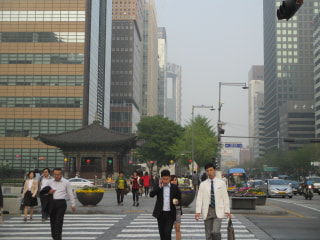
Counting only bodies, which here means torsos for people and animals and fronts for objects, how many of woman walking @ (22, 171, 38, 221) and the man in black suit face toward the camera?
2

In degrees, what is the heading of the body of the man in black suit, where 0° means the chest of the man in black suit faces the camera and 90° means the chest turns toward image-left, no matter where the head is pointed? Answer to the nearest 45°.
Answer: approximately 0°

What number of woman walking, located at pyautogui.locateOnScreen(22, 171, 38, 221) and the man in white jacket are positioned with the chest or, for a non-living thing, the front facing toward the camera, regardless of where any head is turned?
2

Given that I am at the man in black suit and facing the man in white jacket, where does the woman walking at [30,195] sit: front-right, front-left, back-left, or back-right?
back-left

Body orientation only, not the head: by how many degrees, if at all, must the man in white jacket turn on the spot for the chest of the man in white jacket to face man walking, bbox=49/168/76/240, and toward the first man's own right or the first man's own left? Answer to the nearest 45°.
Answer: approximately 90° to the first man's own right

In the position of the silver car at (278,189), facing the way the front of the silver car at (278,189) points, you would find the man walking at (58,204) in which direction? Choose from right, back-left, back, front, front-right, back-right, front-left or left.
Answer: front-right

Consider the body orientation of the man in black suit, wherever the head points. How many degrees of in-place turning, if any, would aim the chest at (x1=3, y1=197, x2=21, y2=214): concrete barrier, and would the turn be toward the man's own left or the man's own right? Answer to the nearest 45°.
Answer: approximately 135° to the man's own right
